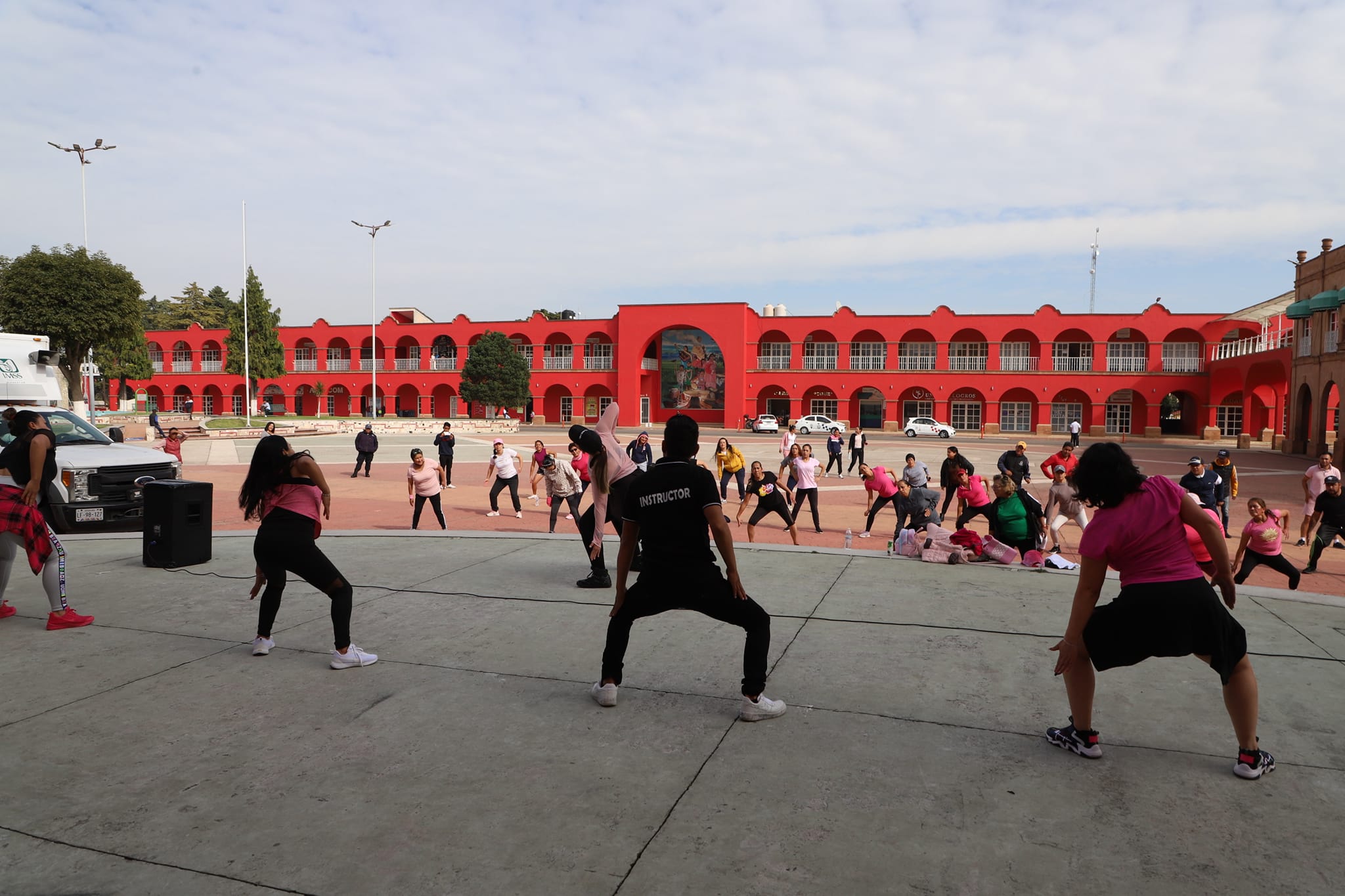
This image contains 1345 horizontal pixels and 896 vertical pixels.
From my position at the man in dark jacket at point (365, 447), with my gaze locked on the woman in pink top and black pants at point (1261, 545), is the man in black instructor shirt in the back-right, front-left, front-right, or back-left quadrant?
front-right

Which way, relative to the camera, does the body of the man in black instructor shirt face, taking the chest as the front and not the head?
away from the camera

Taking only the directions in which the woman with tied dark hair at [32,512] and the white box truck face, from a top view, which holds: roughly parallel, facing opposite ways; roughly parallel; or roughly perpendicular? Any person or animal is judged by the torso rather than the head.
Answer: roughly perpendicular

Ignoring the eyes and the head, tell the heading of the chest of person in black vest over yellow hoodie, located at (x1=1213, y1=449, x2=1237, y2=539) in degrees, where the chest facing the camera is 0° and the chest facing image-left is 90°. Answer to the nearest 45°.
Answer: approximately 0°

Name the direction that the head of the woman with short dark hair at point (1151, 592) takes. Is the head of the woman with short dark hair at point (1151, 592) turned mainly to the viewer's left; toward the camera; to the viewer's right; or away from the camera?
away from the camera

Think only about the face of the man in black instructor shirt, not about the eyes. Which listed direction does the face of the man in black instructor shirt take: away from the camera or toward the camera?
away from the camera

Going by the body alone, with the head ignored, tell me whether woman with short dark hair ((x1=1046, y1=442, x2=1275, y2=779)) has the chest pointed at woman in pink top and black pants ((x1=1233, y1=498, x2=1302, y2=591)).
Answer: yes

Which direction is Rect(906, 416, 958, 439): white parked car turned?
to the viewer's right

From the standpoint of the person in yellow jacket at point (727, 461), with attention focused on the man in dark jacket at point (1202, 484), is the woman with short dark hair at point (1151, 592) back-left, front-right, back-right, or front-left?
front-right

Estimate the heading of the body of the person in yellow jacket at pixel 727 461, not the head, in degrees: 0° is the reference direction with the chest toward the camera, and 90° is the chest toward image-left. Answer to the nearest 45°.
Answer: approximately 0°

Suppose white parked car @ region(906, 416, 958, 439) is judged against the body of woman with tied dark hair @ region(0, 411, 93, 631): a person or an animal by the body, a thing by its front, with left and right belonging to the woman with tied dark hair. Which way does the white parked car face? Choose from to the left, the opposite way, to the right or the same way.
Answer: to the right

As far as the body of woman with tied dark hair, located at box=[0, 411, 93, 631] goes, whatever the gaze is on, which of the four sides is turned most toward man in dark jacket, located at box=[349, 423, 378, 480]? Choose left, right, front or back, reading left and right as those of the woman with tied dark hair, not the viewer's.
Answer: front

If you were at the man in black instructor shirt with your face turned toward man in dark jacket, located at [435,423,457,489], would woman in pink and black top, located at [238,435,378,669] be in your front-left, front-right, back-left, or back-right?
front-left

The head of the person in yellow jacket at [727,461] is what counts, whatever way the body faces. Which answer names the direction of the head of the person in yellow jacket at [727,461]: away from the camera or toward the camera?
toward the camera

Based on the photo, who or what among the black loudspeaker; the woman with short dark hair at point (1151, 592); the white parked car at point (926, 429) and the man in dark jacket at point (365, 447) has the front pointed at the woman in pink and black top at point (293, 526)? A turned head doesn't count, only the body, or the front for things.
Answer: the man in dark jacket

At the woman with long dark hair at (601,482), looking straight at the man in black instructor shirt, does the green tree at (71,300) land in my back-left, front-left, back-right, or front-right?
back-right

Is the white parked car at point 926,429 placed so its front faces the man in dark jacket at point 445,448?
no

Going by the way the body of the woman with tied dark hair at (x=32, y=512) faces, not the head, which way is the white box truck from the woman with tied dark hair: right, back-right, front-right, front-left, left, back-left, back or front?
front-left

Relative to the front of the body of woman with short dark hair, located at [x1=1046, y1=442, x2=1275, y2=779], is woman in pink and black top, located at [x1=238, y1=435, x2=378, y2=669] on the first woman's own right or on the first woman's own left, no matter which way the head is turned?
on the first woman's own left

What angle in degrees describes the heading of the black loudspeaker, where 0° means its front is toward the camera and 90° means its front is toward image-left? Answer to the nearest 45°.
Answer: approximately 225°

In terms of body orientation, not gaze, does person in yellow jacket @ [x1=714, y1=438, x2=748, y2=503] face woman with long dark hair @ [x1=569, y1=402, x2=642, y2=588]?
yes
